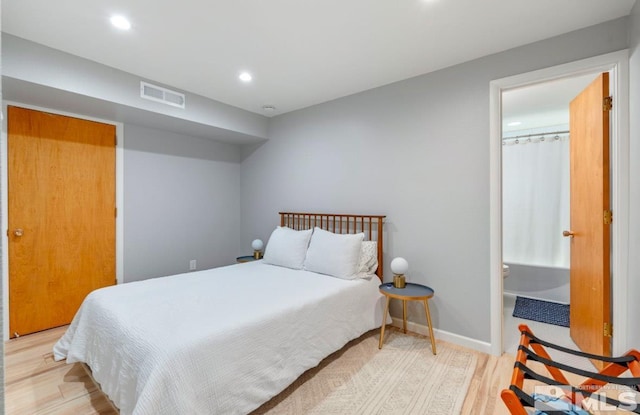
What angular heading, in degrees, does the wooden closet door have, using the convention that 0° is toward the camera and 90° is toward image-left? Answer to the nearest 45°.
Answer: approximately 315°

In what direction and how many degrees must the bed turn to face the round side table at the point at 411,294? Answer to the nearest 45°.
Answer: approximately 135° to its left

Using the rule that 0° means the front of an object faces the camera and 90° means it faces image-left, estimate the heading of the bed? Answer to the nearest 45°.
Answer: approximately 45°

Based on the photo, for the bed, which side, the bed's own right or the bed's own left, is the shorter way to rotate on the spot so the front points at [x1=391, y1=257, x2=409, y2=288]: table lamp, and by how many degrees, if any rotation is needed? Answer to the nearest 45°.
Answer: approximately 135° to the bed's own left

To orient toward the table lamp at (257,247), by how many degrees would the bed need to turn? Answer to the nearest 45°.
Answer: approximately 135° to its right

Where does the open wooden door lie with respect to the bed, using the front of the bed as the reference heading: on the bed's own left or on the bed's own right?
on the bed's own left

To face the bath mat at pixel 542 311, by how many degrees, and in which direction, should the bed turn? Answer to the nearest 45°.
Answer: approximately 135° to its left

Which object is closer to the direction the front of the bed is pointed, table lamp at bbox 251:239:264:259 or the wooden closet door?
the wooden closet door
